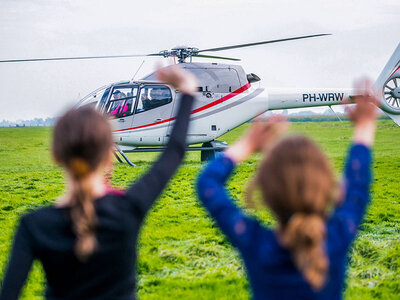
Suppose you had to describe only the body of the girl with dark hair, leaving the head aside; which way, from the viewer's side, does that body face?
away from the camera

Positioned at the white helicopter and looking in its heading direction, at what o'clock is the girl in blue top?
The girl in blue top is roughly at 9 o'clock from the white helicopter.

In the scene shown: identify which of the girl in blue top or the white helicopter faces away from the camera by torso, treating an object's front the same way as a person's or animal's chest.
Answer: the girl in blue top

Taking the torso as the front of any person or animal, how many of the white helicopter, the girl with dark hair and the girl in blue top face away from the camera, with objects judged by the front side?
2

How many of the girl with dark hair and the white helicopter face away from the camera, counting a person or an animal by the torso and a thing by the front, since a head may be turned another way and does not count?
1

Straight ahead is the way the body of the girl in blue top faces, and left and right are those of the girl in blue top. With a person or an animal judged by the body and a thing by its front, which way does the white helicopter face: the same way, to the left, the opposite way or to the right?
to the left

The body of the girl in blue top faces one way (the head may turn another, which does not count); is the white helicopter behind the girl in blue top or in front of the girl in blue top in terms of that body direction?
in front

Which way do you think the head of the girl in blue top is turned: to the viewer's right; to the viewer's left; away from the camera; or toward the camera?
away from the camera

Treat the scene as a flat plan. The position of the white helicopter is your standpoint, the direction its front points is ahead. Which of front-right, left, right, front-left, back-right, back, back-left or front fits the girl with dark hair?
left

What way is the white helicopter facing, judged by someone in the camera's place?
facing to the left of the viewer

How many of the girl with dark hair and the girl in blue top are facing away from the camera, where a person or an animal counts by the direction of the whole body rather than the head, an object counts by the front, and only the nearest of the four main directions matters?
2

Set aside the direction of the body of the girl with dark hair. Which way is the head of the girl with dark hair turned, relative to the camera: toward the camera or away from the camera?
away from the camera

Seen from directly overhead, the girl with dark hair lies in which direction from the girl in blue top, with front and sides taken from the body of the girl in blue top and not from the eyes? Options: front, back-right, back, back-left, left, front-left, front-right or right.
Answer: left

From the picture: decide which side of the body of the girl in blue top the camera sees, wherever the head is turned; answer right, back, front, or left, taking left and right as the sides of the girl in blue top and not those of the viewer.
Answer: back

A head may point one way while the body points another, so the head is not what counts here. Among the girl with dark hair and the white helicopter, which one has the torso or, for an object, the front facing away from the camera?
the girl with dark hair

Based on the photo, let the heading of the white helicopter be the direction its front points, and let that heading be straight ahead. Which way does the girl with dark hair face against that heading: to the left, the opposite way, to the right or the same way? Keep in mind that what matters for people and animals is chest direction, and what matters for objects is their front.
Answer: to the right
